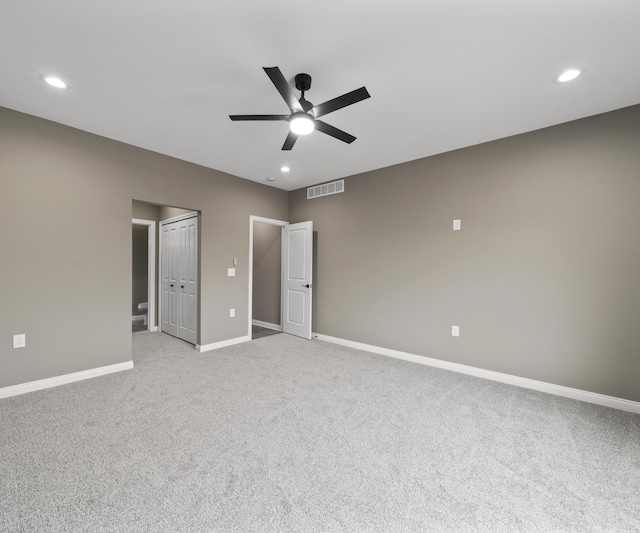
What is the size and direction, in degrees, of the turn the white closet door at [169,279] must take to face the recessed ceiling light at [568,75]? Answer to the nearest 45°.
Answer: approximately 90° to its left

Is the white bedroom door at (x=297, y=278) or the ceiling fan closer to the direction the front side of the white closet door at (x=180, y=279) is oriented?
the ceiling fan

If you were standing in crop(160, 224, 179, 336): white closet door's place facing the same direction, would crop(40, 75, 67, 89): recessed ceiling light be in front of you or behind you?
in front

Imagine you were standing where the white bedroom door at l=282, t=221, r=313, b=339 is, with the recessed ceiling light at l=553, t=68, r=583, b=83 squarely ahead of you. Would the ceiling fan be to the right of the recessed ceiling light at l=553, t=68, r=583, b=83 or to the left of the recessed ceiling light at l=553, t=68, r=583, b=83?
right

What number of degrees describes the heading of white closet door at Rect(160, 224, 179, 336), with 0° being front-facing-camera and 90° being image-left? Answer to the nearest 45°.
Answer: approximately 45°

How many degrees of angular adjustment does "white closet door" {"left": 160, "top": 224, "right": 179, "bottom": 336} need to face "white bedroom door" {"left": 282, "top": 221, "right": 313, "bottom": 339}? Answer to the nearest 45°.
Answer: approximately 90° to its left

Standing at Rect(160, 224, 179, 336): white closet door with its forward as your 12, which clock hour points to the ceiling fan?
The ceiling fan is roughly at 10 o'clock from the white closet door.

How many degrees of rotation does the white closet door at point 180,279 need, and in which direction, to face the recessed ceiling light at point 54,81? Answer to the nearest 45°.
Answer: approximately 45° to its left

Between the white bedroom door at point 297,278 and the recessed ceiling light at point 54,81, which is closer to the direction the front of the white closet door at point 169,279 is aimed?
the recessed ceiling light

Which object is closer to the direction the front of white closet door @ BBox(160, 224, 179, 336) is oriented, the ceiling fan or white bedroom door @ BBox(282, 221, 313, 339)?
the ceiling fan
